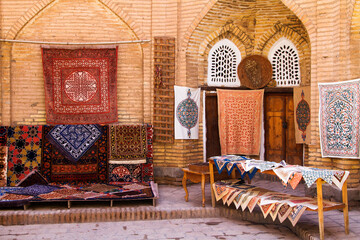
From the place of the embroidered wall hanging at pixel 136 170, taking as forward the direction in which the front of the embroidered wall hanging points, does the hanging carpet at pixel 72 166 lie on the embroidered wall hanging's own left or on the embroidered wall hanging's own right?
on the embroidered wall hanging's own right

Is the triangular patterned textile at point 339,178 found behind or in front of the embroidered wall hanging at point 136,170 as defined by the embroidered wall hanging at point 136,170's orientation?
in front

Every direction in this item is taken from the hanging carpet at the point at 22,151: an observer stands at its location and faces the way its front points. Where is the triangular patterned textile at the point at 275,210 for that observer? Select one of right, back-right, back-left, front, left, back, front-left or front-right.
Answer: front-left

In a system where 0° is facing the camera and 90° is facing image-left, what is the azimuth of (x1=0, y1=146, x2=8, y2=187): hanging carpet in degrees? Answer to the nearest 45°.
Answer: approximately 0°

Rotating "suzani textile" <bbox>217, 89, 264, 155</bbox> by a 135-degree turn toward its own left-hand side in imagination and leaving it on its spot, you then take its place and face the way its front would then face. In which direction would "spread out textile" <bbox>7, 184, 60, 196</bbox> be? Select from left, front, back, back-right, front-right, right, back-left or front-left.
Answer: back

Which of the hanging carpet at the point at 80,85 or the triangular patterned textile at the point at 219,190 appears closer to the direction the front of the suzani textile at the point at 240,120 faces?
the triangular patterned textile

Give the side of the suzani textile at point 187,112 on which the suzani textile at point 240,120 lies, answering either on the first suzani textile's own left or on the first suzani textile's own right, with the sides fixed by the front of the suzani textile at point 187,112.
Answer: on the first suzani textile's own left

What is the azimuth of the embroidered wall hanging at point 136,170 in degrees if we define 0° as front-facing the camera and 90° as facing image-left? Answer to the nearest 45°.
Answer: approximately 0°

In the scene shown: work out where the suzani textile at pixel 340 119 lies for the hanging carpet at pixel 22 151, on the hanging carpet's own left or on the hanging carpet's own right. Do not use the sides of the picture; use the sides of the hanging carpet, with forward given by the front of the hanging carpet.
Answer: on the hanging carpet's own left

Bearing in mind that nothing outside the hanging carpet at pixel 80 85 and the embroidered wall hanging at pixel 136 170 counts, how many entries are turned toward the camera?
2
